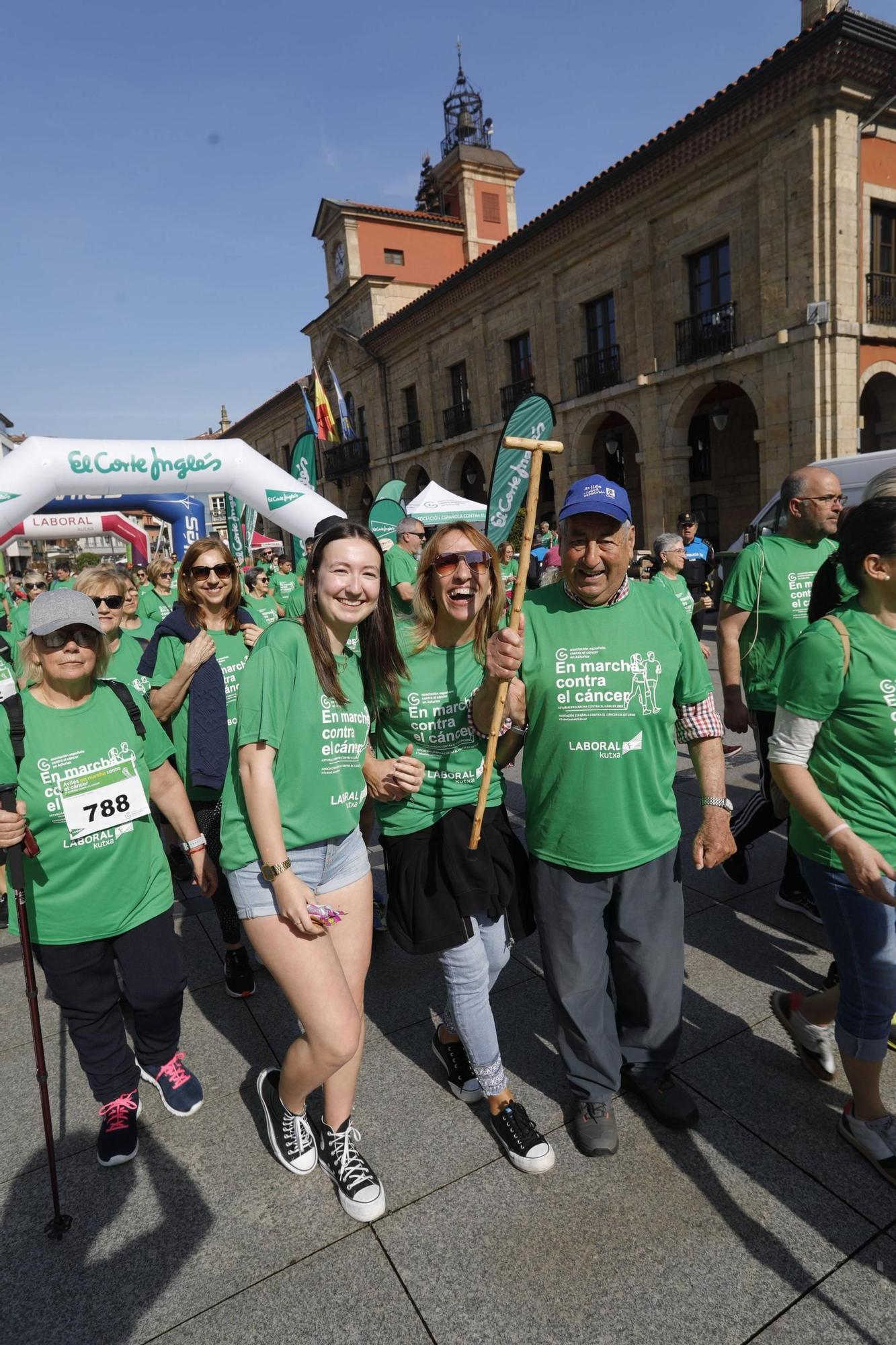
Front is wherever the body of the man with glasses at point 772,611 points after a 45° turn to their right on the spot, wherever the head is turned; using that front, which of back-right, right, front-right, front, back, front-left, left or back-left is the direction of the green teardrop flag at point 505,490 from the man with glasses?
back-right

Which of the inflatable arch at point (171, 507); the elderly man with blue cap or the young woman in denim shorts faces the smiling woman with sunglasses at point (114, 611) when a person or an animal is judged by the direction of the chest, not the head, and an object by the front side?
the inflatable arch

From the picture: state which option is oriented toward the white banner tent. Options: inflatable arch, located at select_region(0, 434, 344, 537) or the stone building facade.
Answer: the stone building facade

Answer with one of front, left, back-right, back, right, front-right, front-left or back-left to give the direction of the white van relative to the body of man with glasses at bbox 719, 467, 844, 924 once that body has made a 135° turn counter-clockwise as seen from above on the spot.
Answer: front

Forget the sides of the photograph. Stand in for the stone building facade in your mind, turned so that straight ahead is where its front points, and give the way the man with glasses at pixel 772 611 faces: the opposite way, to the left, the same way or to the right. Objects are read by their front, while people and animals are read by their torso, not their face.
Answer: to the left

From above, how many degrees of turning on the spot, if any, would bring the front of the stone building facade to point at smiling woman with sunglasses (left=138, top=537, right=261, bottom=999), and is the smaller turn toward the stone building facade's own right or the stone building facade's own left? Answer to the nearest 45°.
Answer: approximately 45° to the stone building facade's own left

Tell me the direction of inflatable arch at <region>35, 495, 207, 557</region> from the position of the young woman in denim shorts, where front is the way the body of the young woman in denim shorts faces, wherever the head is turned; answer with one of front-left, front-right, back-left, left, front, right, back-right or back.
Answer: back-left

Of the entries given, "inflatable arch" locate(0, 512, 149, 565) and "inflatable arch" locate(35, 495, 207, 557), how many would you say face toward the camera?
2

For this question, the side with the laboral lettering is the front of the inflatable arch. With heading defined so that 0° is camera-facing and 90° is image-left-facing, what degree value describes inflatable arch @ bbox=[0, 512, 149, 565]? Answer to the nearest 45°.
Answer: approximately 0°
